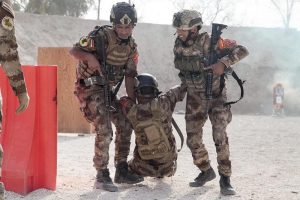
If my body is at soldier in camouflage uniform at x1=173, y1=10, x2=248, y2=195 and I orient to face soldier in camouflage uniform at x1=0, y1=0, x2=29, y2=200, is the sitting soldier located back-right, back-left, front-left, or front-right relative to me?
front-right

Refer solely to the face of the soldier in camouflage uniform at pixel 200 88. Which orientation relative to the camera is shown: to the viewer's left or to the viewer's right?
to the viewer's left

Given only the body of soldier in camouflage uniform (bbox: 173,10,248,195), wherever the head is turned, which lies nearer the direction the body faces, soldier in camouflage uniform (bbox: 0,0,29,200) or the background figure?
the soldier in camouflage uniform

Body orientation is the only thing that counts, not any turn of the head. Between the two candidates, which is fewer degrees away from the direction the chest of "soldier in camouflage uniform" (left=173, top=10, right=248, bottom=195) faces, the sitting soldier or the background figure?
the sitting soldier

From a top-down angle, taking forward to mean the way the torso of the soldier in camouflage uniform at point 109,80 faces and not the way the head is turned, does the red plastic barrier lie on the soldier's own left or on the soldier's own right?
on the soldier's own right

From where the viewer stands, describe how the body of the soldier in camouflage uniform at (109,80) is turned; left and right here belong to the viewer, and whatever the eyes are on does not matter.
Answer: facing the viewer and to the right of the viewer

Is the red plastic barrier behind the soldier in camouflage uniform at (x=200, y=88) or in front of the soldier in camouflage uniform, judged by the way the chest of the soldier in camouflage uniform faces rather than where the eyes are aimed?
in front

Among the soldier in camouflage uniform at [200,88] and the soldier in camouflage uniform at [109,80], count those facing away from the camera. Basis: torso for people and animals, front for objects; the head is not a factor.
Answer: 0

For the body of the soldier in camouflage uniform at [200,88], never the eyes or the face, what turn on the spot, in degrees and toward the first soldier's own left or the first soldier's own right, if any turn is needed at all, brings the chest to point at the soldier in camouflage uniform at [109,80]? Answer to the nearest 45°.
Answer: approximately 45° to the first soldier's own right
